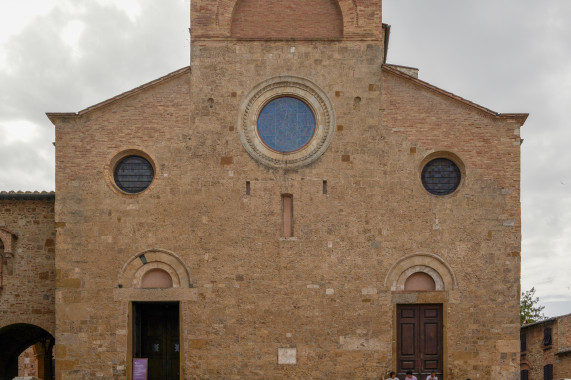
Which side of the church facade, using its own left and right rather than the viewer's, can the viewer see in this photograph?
front
